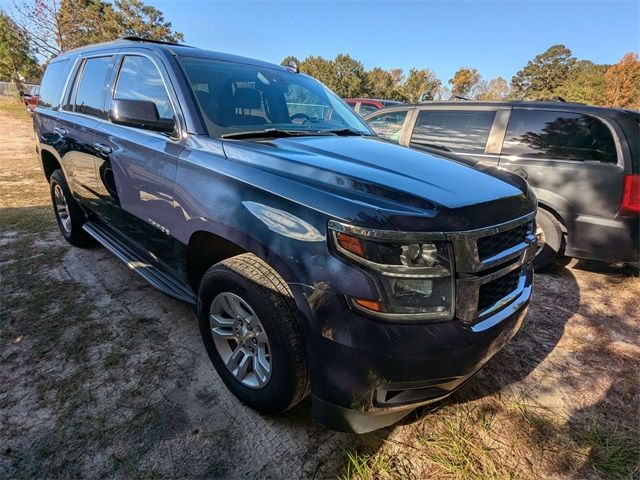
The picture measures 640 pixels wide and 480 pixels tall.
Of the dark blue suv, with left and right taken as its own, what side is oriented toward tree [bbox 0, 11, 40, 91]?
back

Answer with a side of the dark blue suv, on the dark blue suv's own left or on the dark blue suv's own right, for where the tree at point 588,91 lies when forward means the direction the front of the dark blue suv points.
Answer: on the dark blue suv's own left

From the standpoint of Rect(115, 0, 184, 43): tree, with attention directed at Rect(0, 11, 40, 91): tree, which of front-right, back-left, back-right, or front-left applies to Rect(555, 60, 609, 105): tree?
back-right

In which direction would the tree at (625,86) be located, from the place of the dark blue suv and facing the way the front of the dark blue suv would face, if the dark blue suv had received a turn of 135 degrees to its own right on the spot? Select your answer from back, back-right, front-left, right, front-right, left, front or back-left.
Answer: back-right

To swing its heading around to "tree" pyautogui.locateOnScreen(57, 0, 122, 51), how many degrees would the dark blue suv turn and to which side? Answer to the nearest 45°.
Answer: approximately 180°

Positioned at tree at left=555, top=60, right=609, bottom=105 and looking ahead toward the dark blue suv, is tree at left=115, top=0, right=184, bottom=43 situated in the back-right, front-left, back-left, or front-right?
front-right

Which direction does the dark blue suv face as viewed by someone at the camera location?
facing the viewer and to the right of the viewer

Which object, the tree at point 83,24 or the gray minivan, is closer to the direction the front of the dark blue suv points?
the gray minivan

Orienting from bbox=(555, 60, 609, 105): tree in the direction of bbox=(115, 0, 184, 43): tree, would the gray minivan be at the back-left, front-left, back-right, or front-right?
front-left

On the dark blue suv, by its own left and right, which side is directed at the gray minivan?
left
